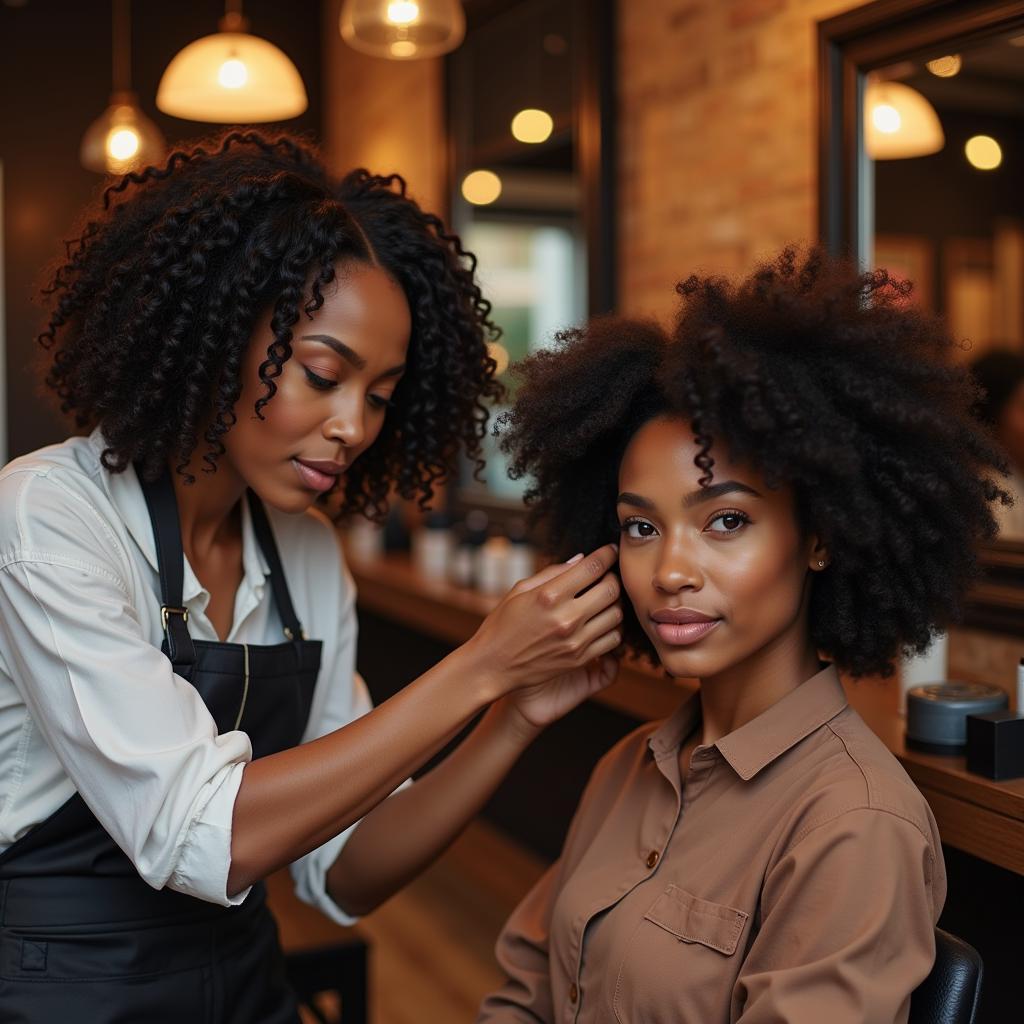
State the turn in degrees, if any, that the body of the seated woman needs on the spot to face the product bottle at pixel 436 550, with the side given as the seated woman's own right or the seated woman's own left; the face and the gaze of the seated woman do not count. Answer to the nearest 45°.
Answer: approximately 135° to the seated woman's own right

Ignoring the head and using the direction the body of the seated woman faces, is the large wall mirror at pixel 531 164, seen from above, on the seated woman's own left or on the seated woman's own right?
on the seated woman's own right

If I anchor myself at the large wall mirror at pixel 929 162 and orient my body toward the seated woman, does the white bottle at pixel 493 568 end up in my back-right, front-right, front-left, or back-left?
back-right

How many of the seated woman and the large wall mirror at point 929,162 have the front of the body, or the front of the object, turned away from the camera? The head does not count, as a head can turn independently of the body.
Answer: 0

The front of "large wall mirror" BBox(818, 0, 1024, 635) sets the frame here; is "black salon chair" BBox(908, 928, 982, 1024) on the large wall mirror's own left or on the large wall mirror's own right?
on the large wall mirror's own left

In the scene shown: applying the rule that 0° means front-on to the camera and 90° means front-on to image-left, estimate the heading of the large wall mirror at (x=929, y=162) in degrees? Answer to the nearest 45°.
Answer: approximately 45°

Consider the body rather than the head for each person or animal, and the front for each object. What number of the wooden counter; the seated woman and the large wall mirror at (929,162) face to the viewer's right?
0

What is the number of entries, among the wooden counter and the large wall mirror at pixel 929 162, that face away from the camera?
0

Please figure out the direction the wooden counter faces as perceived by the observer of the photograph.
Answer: facing the viewer and to the left of the viewer
